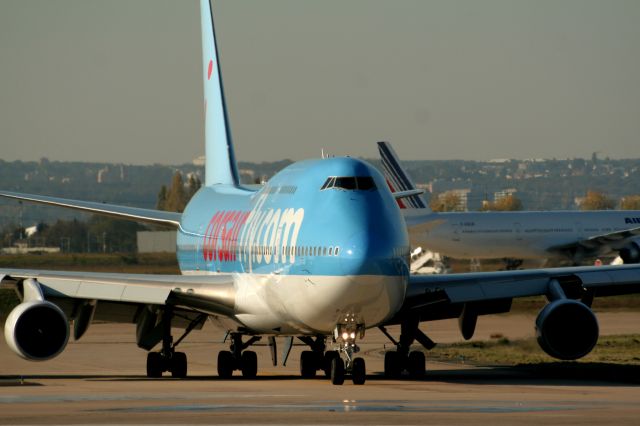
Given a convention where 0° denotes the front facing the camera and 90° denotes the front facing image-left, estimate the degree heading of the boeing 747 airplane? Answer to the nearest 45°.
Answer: approximately 0°
